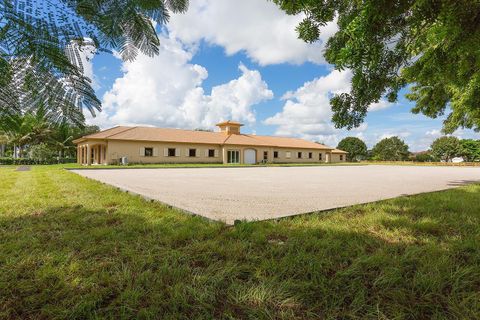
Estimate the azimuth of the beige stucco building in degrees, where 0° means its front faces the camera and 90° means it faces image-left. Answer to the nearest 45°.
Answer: approximately 315°

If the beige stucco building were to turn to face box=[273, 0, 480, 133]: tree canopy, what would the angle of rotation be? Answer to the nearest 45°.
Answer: approximately 45° to its right
